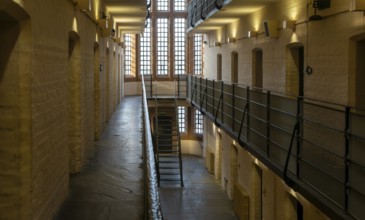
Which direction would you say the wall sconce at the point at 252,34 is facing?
to the viewer's left

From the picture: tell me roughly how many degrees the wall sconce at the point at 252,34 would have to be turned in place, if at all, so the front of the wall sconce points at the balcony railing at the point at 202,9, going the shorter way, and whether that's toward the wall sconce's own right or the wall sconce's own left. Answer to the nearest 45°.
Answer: approximately 90° to the wall sconce's own right

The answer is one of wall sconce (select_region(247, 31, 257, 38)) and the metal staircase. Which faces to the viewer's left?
the wall sconce

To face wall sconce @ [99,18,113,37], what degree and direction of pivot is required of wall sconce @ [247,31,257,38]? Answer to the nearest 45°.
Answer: approximately 45° to its left

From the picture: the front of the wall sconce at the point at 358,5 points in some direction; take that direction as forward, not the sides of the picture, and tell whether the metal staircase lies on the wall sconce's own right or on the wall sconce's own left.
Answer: on the wall sconce's own right

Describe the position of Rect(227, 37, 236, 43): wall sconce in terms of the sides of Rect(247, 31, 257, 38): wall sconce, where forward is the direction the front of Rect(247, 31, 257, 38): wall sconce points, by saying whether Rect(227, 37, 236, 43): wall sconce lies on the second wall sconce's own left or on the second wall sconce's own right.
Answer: on the second wall sconce's own right

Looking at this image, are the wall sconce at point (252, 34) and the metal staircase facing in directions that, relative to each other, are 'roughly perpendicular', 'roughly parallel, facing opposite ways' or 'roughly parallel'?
roughly perpendicular

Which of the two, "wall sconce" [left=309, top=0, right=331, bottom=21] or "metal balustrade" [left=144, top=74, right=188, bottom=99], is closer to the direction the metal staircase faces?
the wall sconce

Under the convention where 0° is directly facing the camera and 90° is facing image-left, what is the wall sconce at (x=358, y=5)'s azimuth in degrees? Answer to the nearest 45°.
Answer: approximately 45°
